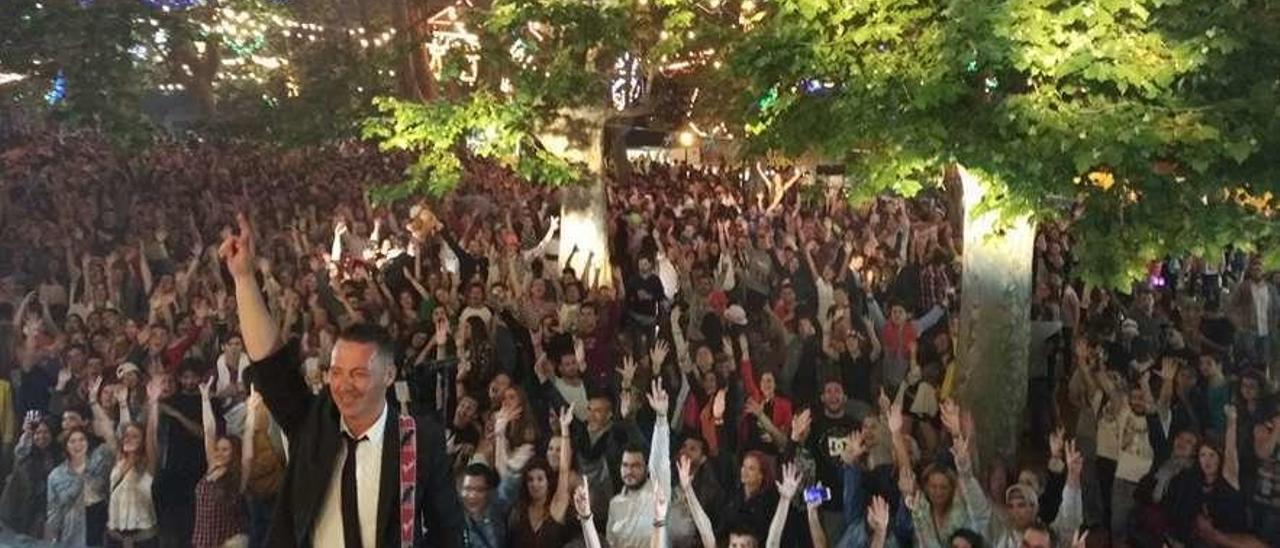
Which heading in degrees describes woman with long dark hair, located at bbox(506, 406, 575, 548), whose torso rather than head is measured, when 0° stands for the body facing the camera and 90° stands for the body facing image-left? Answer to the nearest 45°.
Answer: approximately 0°

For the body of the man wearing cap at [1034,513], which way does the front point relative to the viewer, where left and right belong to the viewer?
facing the viewer and to the left of the viewer

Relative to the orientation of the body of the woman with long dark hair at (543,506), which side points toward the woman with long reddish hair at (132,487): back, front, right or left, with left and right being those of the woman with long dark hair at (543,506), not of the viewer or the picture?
right

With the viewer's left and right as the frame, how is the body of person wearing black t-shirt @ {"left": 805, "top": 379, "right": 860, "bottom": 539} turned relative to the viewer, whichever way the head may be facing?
facing the viewer

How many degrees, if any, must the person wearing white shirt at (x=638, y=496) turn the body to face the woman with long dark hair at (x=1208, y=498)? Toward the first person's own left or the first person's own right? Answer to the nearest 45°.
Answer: approximately 90° to the first person's own left

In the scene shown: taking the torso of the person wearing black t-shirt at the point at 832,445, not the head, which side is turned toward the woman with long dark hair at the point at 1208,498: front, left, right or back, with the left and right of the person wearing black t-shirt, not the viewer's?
left

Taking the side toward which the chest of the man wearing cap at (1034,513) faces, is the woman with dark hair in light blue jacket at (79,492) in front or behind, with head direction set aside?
in front

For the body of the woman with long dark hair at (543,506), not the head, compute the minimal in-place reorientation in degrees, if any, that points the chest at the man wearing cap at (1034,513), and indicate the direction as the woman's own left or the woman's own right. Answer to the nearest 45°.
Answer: approximately 90° to the woman's own left

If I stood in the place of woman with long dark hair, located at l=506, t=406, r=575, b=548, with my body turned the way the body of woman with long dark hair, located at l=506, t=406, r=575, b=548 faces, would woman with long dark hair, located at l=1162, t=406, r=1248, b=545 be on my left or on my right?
on my left

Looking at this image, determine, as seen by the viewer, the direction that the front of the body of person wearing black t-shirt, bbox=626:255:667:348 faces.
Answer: toward the camera

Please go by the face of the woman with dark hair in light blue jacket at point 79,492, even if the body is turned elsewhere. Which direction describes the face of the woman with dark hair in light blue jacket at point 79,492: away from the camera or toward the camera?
toward the camera

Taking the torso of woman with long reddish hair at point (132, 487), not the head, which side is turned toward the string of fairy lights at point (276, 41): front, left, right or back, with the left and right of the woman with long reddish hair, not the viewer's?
back

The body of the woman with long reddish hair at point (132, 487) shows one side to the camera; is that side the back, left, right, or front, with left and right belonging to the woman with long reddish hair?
front
